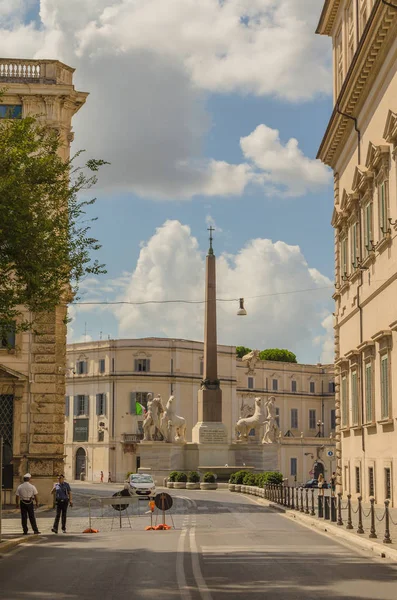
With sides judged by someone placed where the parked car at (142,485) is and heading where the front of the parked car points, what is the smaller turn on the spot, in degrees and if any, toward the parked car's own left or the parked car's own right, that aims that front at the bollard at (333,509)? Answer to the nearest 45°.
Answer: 0° — it already faces it

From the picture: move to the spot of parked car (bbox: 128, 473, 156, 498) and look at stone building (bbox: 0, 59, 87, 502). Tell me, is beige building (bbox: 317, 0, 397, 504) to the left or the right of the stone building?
left

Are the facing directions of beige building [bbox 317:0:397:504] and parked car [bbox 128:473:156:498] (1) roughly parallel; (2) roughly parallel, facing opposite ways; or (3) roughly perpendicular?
roughly perpendicular

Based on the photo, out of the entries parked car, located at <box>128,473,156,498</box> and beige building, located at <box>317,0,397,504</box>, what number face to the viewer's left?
1

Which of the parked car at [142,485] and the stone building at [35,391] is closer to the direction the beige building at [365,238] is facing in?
the stone building

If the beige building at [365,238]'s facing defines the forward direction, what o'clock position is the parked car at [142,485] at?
The parked car is roughly at 2 o'clock from the beige building.

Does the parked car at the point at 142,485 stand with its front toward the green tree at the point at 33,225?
yes

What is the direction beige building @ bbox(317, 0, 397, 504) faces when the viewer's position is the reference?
facing to the left of the viewer

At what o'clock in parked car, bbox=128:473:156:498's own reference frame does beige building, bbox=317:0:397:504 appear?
The beige building is roughly at 11 o'clock from the parked car.

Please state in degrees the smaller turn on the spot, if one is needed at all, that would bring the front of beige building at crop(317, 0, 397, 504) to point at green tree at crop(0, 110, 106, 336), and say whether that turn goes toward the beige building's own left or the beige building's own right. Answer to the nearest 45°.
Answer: approximately 45° to the beige building's own left

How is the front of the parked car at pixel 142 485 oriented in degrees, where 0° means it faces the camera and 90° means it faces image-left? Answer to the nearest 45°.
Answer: approximately 0°
